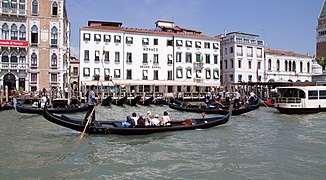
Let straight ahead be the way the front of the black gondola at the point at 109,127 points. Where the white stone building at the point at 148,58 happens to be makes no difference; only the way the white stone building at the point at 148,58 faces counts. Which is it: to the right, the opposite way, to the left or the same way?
to the right

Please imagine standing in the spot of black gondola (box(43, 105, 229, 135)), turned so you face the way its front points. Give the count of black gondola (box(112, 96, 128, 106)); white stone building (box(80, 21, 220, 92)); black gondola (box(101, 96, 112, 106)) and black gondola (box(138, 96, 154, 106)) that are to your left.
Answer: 4

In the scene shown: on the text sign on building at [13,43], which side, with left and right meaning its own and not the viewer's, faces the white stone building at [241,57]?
left

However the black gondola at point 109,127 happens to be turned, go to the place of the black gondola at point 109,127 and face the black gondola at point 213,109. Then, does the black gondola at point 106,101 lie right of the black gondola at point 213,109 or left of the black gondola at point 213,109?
left

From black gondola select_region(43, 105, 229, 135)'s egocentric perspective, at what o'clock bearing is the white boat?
The white boat is roughly at 11 o'clock from the black gondola.

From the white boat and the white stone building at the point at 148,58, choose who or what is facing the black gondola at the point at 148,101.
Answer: the white stone building

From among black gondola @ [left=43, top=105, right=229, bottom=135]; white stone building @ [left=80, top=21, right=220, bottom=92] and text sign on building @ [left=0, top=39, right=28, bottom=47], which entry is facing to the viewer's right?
the black gondola

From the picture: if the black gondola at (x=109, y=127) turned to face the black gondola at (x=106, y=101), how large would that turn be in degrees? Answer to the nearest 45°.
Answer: approximately 90° to its left

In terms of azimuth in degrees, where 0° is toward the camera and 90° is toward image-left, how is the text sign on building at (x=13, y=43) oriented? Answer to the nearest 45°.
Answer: approximately 0°
